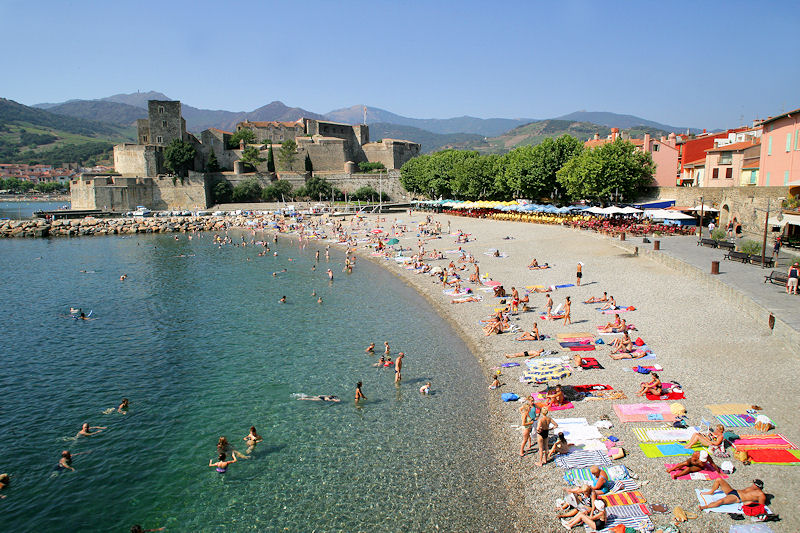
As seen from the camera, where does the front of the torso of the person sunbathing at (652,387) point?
to the viewer's left

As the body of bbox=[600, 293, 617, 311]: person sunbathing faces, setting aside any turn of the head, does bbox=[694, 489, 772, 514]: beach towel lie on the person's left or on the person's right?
on the person's left

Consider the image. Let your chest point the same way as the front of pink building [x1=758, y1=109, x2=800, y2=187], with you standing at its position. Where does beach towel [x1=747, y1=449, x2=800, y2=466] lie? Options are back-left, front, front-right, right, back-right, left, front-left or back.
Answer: front-left

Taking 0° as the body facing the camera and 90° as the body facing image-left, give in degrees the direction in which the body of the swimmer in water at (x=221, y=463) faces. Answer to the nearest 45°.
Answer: approximately 180°

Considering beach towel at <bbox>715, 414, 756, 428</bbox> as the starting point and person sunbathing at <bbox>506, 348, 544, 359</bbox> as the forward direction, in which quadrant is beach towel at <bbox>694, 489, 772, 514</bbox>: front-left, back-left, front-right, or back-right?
back-left

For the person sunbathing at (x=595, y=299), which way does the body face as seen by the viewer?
to the viewer's left

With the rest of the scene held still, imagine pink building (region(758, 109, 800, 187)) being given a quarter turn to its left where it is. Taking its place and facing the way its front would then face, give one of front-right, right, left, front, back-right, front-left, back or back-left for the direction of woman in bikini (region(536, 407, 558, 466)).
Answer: front-right

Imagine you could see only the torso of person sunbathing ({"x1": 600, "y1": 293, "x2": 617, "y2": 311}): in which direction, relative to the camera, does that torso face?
to the viewer's left

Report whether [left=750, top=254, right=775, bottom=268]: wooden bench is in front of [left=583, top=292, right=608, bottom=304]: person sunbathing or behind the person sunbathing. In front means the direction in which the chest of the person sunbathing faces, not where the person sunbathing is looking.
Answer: behind

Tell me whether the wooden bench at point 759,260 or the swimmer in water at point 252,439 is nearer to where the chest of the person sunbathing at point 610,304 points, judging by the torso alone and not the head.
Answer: the swimmer in water

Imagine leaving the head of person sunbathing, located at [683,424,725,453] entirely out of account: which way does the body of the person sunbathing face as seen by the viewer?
to the viewer's left

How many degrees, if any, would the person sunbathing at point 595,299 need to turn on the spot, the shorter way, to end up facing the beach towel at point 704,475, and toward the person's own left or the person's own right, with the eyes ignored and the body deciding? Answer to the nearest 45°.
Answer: approximately 90° to the person's own left

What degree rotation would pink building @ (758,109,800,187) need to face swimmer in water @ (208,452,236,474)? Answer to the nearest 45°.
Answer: approximately 45° to its left

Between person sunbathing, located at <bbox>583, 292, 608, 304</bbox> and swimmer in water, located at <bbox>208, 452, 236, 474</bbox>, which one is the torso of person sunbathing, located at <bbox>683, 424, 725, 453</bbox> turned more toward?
the swimmer in water
